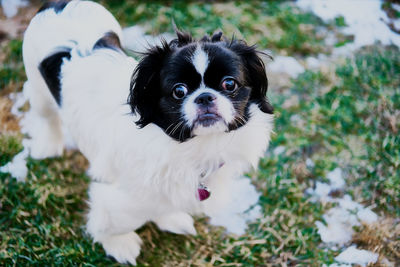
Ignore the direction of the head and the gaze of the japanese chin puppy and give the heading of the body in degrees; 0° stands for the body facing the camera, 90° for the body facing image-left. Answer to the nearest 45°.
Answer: approximately 315°
